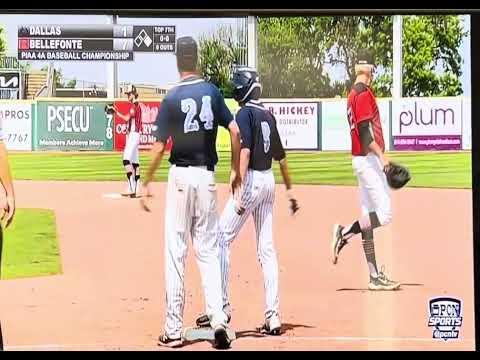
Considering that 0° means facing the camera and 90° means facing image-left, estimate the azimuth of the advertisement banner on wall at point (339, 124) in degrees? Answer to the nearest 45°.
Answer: approximately 0°

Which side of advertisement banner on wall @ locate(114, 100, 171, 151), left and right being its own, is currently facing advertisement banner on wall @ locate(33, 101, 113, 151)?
right

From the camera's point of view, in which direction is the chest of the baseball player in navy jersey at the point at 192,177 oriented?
away from the camera

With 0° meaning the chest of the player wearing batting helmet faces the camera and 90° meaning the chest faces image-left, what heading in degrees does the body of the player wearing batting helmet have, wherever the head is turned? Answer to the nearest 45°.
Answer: approximately 135°

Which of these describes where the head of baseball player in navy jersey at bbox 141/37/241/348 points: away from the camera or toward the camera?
away from the camera

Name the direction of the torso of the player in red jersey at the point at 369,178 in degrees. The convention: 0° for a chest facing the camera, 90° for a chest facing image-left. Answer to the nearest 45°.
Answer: approximately 270°

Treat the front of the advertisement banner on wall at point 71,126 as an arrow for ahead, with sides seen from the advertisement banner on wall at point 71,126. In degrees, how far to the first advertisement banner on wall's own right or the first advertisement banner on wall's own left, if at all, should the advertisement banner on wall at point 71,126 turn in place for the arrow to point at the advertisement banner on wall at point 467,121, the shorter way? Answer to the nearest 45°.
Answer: approximately 90° to the first advertisement banner on wall's own left
